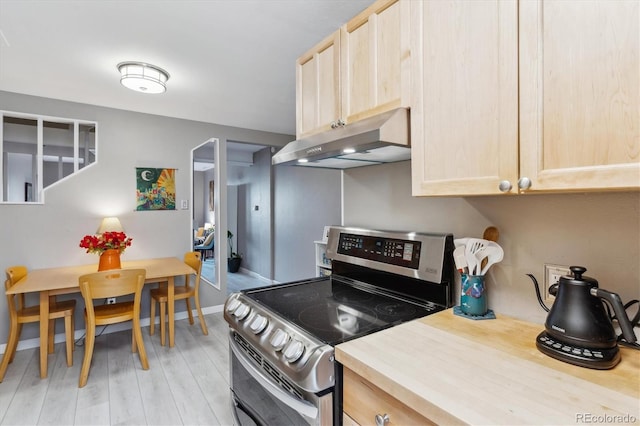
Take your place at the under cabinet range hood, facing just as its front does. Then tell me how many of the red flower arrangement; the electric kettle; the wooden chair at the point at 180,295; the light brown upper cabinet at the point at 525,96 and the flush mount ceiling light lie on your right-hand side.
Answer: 3

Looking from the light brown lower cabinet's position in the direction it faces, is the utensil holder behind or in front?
behind

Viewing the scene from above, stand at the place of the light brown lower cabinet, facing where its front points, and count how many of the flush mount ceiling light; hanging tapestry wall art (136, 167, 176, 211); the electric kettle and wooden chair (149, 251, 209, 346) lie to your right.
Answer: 3

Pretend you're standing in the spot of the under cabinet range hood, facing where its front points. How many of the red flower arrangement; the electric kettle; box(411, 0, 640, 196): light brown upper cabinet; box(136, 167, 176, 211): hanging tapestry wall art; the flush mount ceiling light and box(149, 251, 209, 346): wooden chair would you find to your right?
4

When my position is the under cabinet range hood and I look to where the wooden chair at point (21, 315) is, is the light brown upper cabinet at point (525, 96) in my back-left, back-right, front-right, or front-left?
back-left

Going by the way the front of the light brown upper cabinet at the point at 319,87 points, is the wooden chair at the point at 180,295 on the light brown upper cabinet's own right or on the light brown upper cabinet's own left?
on the light brown upper cabinet's own right

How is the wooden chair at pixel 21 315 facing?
to the viewer's right

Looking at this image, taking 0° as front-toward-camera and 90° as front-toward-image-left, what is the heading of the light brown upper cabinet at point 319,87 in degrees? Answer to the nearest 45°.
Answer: approximately 45°

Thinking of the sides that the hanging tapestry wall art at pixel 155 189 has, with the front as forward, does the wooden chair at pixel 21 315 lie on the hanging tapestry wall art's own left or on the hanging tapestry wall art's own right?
on the hanging tapestry wall art's own right

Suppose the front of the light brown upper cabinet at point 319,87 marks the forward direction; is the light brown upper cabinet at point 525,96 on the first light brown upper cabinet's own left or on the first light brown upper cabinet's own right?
on the first light brown upper cabinet's own left

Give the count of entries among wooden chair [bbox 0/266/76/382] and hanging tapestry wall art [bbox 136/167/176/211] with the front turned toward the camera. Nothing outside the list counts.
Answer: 1

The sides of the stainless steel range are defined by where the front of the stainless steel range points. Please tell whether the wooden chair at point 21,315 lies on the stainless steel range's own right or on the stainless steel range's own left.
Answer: on the stainless steel range's own right

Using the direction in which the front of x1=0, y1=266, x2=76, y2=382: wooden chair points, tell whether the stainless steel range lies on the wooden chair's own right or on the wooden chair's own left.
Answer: on the wooden chair's own right
